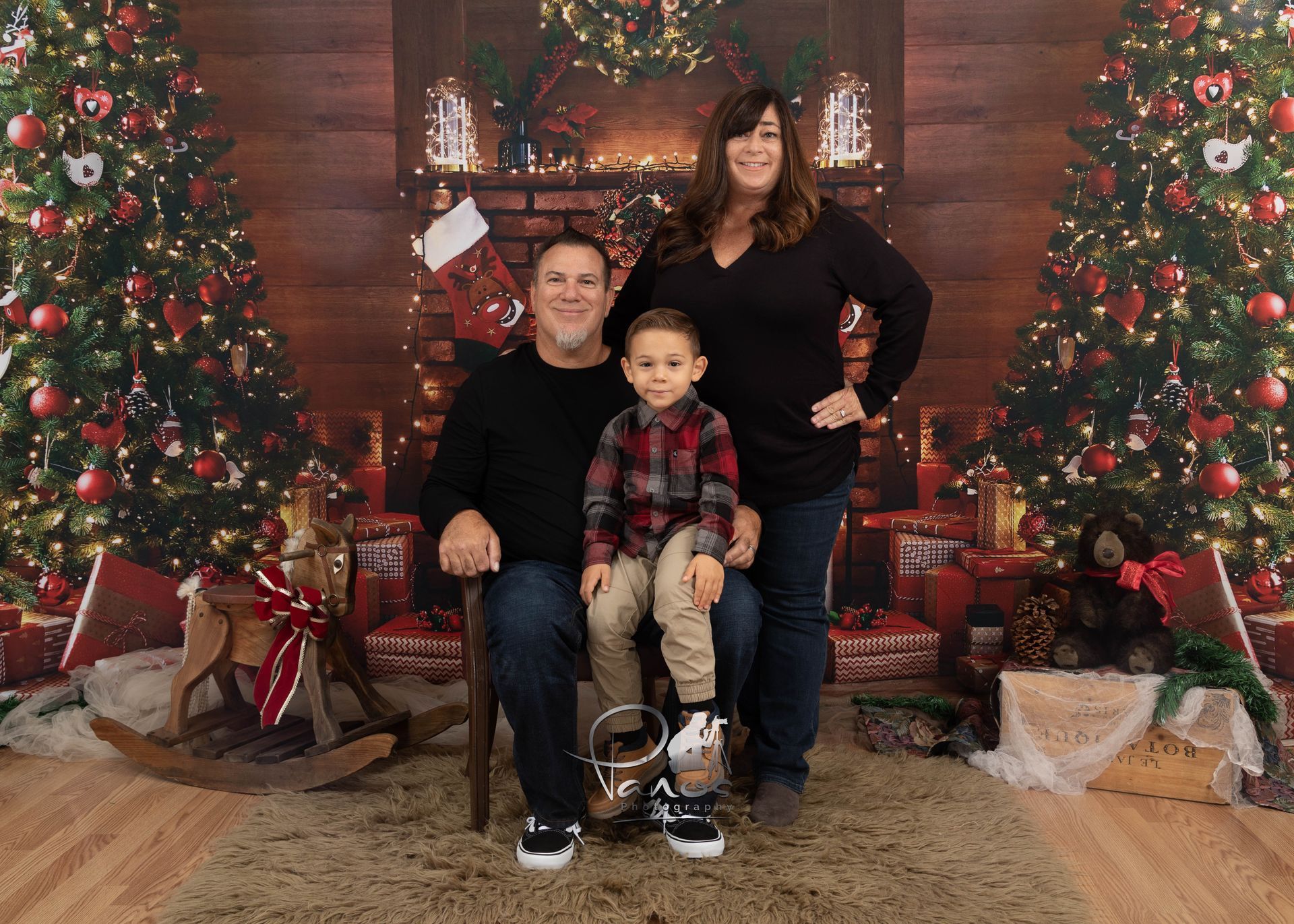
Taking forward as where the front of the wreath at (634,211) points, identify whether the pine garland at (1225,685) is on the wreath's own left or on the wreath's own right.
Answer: on the wreath's own left

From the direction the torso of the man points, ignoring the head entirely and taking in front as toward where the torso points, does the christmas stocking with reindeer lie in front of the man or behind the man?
behind

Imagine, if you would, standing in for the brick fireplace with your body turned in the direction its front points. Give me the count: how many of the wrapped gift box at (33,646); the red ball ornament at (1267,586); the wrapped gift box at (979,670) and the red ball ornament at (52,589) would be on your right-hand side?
2

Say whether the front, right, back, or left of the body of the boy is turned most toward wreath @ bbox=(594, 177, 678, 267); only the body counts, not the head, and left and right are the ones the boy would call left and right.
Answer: back

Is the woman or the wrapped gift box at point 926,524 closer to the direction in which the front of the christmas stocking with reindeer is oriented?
the woman

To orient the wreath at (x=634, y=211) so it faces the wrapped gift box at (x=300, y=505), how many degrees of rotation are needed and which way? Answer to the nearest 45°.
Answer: approximately 90° to its right

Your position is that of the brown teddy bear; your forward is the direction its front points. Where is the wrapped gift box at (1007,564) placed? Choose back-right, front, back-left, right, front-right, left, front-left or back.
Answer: back-right

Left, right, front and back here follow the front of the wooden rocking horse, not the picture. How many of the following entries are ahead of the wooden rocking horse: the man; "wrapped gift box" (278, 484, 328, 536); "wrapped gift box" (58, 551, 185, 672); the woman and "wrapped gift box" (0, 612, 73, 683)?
2
